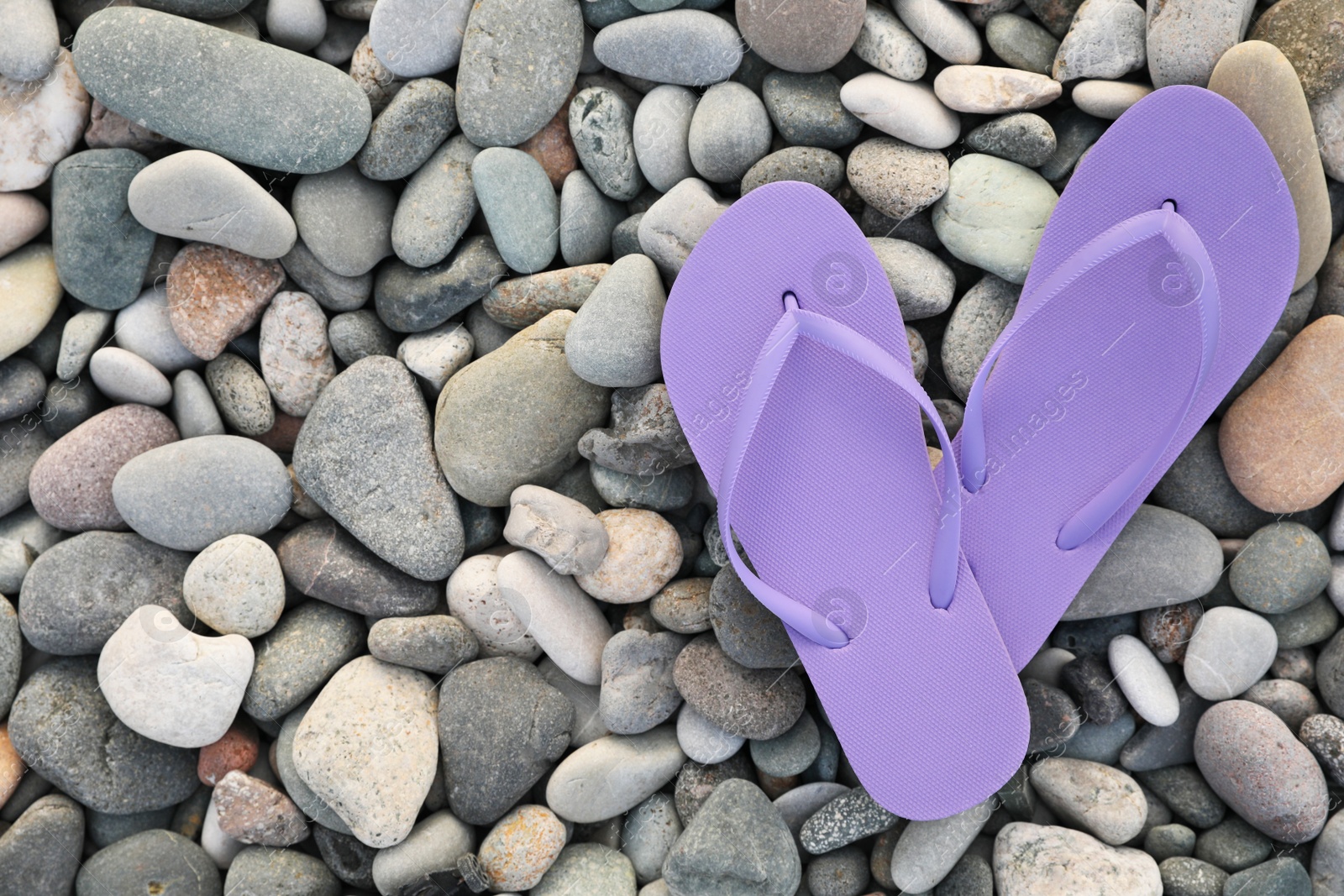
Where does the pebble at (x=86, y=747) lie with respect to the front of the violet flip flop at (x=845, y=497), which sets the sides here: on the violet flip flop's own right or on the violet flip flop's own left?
on the violet flip flop's own left

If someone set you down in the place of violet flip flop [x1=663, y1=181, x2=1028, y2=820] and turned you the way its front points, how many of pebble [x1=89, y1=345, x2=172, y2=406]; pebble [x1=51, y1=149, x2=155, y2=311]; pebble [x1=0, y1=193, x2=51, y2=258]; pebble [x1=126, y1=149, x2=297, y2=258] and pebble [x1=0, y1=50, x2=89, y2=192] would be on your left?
5

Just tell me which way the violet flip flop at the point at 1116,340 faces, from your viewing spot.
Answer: facing away from the viewer and to the right of the viewer

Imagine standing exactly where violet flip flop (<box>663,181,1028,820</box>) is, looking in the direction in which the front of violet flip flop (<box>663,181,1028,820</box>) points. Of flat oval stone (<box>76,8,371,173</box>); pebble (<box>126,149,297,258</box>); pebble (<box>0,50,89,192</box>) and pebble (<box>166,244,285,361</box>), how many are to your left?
4

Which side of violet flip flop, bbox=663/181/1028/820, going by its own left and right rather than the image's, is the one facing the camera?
back
